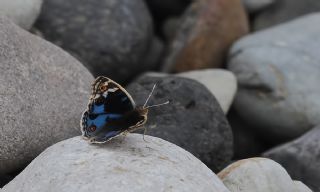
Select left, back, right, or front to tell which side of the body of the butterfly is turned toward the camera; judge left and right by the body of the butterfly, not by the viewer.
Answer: right

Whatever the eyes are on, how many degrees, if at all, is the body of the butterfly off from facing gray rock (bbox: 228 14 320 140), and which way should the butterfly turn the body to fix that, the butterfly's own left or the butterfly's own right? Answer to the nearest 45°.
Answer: approximately 45° to the butterfly's own left

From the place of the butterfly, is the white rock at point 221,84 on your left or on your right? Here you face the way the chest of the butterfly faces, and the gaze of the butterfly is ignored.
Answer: on your left

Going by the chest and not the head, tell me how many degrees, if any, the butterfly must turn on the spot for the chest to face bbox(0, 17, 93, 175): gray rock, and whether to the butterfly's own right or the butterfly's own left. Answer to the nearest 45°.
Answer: approximately 135° to the butterfly's own left

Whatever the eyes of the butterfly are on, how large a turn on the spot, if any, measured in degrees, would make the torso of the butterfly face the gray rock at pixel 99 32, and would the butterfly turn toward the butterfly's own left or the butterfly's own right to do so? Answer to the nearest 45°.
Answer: approximately 90° to the butterfly's own left

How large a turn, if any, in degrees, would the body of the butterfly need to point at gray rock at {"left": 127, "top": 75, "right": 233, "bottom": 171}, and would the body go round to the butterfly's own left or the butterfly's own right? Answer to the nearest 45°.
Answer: approximately 45° to the butterfly's own left
